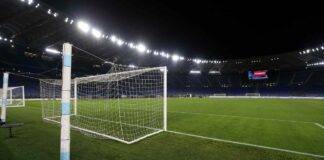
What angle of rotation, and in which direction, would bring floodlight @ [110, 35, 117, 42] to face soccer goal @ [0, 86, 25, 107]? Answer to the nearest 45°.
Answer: approximately 45° to its right

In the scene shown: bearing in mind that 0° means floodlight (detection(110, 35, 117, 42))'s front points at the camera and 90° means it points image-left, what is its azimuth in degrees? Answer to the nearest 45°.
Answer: approximately 0°

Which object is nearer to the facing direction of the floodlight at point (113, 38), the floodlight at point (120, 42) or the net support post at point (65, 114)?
the net support post

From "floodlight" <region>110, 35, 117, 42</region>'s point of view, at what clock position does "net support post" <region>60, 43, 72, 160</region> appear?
The net support post is roughly at 12 o'clock from the floodlight.
